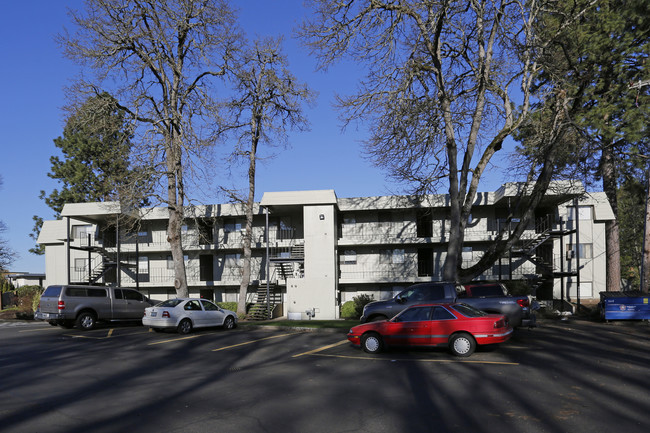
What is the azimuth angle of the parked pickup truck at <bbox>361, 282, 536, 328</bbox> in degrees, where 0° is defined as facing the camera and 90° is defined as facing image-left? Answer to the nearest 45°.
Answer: approximately 90°

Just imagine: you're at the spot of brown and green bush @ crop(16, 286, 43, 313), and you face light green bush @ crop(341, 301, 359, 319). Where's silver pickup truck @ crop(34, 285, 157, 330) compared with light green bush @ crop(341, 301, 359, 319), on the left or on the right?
right

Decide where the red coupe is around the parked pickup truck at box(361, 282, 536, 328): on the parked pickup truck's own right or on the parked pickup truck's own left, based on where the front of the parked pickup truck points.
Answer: on the parked pickup truck's own left

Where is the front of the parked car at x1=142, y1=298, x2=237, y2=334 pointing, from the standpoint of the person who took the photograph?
facing away from the viewer and to the right of the viewer

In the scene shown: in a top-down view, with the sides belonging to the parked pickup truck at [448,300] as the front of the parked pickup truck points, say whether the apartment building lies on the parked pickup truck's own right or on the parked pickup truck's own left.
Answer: on the parked pickup truck's own right
